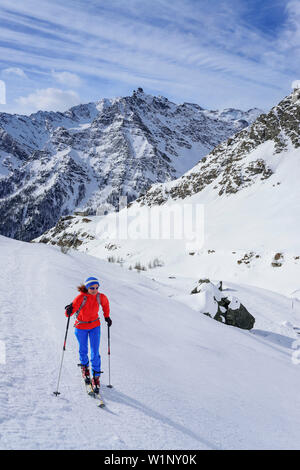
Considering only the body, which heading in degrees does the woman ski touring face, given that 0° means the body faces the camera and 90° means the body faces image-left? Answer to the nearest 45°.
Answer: approximately 0°
